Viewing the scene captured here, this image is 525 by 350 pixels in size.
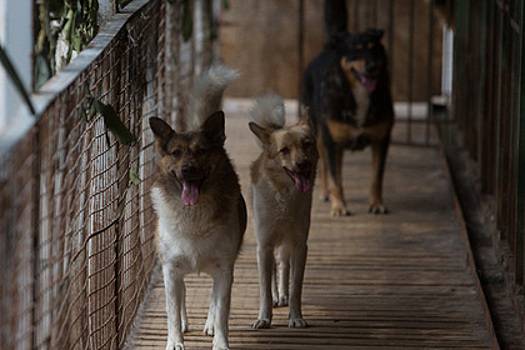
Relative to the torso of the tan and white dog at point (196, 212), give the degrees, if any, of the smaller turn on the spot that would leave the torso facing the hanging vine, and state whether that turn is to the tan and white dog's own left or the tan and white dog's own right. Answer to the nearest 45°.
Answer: approximately 45° to the tan and white dog's own right

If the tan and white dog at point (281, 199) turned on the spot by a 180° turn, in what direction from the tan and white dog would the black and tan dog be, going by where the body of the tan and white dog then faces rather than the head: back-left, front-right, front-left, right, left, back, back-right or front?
front

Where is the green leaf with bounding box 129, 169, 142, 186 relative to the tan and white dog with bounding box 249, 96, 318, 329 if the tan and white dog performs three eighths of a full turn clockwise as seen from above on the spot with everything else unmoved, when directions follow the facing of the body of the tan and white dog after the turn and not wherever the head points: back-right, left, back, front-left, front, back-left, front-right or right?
front-left

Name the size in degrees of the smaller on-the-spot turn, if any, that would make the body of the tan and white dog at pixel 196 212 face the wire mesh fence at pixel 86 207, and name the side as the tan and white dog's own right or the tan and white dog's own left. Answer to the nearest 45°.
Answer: approximately 45° to the tan and white dog's own right

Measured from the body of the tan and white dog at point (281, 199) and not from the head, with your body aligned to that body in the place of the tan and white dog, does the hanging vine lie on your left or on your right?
on your right

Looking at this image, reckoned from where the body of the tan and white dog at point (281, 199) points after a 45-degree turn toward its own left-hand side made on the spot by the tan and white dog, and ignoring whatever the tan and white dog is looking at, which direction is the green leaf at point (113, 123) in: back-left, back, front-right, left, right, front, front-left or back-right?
right

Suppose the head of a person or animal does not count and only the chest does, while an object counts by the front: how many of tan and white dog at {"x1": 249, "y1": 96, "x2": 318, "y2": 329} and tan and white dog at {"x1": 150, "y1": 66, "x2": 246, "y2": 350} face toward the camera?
2

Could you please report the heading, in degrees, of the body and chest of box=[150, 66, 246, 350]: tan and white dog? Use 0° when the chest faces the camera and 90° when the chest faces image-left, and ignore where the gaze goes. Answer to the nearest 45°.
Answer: approximately 0°

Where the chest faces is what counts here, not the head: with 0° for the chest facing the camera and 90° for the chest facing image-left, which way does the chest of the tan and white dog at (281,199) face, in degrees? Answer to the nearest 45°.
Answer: approximately 0°

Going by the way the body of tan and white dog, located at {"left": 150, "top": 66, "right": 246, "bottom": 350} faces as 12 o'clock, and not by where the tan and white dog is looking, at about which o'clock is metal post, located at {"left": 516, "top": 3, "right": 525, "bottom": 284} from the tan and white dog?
The metal post is roughly at 8 o'clock from the tan and white dog.
